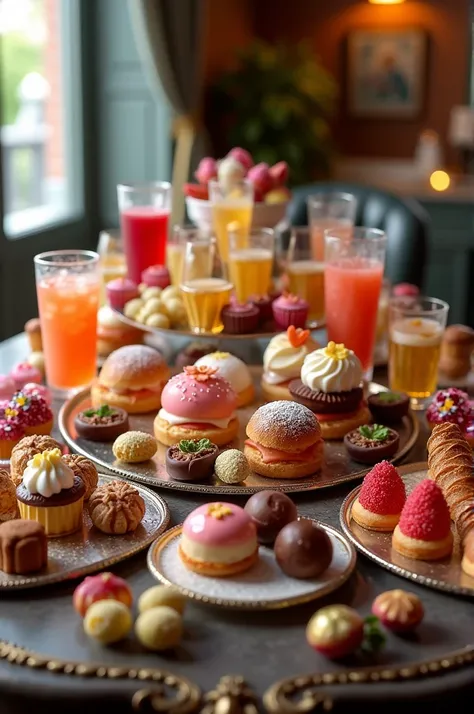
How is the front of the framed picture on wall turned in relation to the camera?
facing the viewer

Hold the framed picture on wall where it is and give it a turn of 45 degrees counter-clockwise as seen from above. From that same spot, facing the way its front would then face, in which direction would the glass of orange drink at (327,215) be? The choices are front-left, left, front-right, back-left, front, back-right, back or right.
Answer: front-right

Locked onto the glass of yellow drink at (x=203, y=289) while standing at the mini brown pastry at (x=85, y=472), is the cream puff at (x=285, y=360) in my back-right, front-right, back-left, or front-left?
front-right

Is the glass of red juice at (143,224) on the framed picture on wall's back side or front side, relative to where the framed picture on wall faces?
on the front side

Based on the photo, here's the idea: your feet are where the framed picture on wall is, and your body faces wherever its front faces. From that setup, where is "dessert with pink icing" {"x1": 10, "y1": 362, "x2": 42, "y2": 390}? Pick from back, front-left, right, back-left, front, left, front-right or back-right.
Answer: front

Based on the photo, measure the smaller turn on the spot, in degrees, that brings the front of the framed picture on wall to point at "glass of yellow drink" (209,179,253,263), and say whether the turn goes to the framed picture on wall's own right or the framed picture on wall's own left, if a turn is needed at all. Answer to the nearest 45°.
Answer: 0° — it already faces it

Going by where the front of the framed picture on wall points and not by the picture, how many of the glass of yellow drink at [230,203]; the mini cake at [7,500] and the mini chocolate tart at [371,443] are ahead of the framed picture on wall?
3

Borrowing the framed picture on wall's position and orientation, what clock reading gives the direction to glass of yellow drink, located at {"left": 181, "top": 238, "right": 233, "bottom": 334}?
The glass of yellow drink is roughly at 12 o'clock from the framed picture on wall.

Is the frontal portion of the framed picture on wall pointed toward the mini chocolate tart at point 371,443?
yes

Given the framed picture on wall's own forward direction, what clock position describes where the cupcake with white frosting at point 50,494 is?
The cupcake with white frosting is roughly at 12 o'clock from the framed picture on wall.

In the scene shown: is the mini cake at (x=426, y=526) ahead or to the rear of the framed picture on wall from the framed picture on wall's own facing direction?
ahead

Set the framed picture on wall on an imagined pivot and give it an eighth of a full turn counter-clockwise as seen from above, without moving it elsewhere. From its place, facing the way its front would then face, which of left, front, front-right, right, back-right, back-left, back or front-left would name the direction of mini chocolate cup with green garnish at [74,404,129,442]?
front-right

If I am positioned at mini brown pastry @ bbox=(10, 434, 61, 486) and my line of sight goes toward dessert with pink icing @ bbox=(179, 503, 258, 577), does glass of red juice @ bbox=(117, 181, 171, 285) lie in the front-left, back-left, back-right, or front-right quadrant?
back-left

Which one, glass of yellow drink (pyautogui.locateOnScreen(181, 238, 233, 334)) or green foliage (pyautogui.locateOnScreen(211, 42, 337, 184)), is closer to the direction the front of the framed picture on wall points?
the glass of yellow drink

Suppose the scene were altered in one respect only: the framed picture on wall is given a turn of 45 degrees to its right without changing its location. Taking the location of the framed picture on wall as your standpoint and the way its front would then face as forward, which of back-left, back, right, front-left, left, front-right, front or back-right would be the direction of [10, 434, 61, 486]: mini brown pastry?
front-left

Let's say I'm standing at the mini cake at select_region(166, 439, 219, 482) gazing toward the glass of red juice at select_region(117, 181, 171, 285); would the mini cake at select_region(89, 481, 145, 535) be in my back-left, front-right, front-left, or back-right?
back-left

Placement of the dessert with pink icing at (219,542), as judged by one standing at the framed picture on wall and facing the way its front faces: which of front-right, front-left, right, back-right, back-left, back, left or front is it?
front

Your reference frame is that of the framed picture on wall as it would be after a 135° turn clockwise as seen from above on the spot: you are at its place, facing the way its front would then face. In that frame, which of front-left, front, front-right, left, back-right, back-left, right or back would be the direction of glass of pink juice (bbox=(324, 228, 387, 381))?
back-left

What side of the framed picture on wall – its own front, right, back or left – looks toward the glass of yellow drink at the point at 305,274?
front

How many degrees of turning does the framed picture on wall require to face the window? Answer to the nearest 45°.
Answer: approximately 45° to its right

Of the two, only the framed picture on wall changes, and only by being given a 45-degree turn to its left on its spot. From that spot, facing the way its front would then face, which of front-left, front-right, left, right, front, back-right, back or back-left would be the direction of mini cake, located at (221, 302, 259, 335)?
front-right

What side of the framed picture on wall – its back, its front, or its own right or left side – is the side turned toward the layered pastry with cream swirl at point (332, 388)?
front

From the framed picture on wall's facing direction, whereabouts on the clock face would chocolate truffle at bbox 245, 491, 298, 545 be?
The chocolate truffle is roughly at 12 o'clock from the framed picture on wall.
